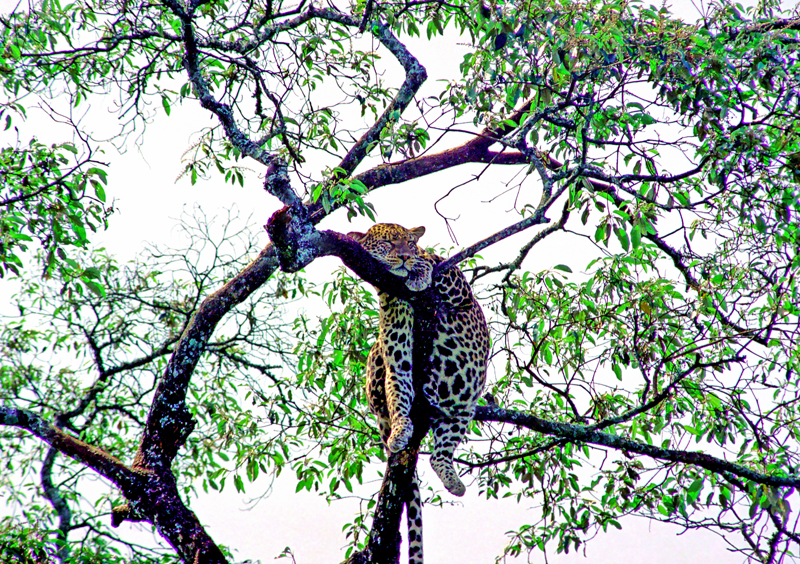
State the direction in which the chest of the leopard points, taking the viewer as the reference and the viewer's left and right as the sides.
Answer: facing the viewer
